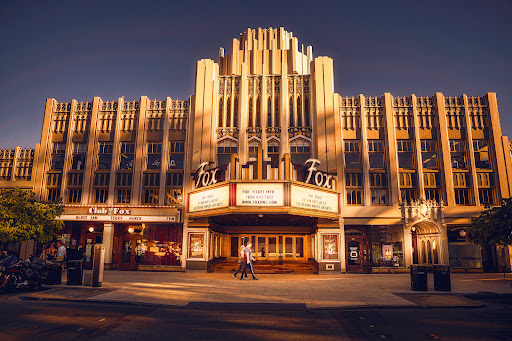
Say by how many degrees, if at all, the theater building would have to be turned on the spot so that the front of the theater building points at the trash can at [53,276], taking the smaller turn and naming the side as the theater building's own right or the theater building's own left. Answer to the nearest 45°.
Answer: approximately 45° to the theater building's own right

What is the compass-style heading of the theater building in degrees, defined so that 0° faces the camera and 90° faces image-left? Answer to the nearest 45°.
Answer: approximately 0°

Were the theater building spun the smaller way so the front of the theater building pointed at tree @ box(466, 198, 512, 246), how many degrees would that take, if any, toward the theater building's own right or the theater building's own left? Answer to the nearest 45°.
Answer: approximately 45° to the theater building's own left

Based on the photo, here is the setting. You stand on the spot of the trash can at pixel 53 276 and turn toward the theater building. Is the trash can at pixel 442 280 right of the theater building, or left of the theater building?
right
